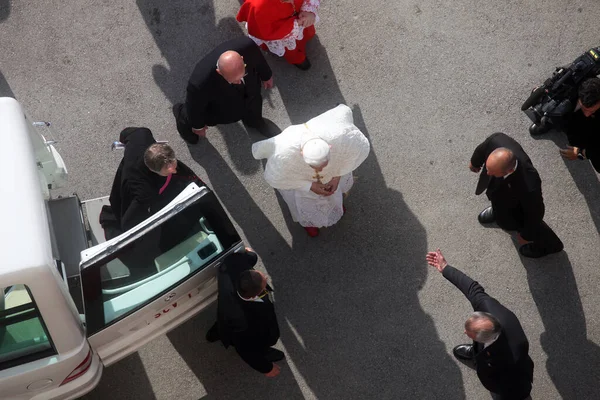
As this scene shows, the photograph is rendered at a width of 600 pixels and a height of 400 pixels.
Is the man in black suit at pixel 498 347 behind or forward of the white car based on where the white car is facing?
behind

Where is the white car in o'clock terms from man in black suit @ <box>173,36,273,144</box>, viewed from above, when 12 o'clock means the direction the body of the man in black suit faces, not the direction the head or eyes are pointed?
The white car is roughly at 3 o'clock from the man in black suit.

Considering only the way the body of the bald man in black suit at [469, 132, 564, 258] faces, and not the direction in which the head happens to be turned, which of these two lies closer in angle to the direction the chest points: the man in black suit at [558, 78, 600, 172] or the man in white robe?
the man in white robe

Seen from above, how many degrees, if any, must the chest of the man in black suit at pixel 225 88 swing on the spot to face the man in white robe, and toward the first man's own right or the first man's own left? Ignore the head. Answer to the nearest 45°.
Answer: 0° — they already face them

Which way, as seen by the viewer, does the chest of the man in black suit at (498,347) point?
to the viewer's left

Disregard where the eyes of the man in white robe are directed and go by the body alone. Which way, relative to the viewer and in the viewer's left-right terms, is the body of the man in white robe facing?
facing the viewer

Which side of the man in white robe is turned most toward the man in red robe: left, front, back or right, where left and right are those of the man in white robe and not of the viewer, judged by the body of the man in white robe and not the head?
back

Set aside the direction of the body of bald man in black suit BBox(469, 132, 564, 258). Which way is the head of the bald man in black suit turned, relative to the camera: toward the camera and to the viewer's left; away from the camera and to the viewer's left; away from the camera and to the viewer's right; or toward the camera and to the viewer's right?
toward the camera and to the viewer's left

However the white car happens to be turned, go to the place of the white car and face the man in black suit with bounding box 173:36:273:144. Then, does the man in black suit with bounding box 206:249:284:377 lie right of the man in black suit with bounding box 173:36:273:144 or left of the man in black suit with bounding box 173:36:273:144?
right
